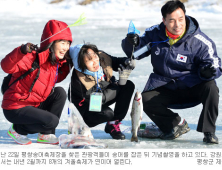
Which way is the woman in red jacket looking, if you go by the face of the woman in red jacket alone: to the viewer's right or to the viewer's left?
to the viewer's right

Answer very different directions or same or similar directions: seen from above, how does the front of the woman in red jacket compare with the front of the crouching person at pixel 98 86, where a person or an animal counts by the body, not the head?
same or similar directions

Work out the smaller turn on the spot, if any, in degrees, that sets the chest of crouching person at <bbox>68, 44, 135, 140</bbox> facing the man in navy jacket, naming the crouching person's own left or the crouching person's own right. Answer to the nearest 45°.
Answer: approximately 45° to the crouching person's own left

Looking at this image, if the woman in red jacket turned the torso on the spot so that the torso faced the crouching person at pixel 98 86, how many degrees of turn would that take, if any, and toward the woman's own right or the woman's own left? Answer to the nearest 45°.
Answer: approximately 45° to the woman's own left

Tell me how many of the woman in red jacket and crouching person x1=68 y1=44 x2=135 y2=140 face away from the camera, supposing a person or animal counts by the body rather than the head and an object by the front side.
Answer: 0

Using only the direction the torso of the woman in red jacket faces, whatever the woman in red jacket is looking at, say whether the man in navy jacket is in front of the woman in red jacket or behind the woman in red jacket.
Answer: in front

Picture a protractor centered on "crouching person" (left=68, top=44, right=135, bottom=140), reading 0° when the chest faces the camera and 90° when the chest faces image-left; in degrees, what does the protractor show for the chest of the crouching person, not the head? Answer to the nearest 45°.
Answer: approximately 315°
